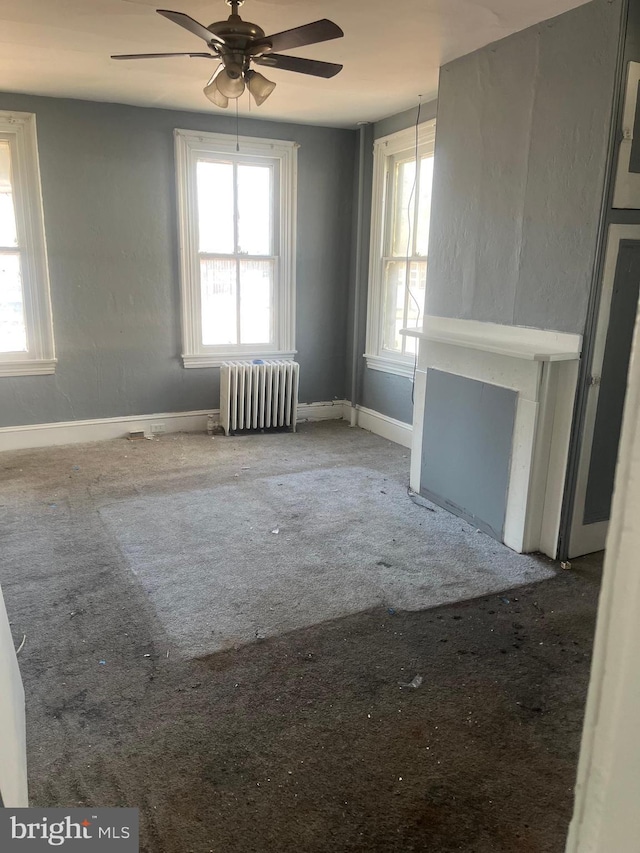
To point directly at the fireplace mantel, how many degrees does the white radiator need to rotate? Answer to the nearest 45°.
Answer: approximately 45° to its left

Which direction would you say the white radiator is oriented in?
toward the camera

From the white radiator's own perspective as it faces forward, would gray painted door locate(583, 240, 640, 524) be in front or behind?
in front

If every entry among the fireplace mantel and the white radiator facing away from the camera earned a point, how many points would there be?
0

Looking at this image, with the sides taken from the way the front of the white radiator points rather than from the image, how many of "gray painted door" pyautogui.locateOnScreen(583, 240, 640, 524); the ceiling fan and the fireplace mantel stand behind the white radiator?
0

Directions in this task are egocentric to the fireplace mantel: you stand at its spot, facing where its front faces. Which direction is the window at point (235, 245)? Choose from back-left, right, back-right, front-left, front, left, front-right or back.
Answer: right

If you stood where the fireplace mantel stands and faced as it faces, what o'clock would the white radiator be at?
The white radiator is roughly at 3 o'clock from the fireplace mantel.

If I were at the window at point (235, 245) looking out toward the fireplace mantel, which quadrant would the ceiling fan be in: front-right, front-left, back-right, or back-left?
front-right

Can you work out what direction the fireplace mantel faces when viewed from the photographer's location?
facing the viewer and to the left of the viewer

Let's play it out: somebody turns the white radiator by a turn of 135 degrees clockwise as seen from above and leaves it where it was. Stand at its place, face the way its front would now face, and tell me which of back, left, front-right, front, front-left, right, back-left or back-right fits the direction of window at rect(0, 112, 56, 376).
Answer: front-left

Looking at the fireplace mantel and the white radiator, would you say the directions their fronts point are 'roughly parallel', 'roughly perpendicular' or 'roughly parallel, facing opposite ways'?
roughly perpendicular
